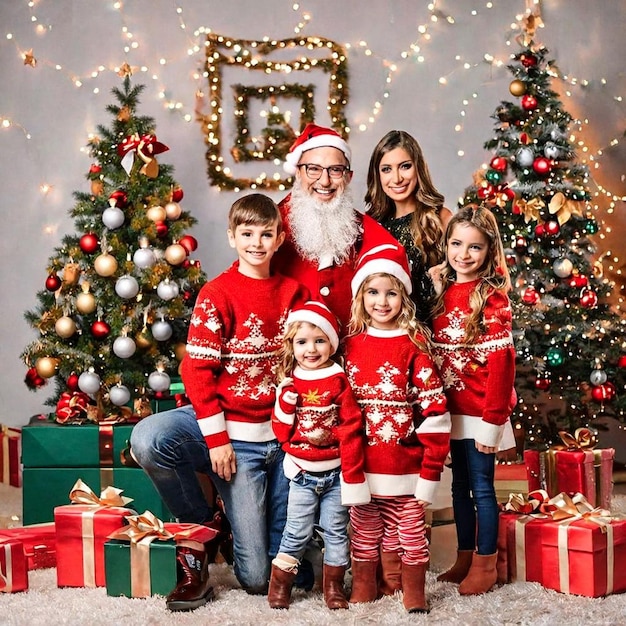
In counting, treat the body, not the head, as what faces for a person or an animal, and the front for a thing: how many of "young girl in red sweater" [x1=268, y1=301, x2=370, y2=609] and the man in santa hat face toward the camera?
2

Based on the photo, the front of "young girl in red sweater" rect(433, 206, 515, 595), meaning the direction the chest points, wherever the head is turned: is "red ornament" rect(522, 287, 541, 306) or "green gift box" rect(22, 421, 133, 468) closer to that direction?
the green gift box

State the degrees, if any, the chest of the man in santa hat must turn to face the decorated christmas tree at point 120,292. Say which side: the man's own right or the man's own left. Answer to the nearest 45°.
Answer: approximately 135° to the man's own right

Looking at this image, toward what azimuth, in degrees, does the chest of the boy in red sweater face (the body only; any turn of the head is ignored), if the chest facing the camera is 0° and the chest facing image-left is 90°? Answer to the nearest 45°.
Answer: approximately 0°

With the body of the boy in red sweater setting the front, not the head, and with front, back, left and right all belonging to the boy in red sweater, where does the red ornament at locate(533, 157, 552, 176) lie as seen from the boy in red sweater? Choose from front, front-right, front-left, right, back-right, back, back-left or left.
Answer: back-left
